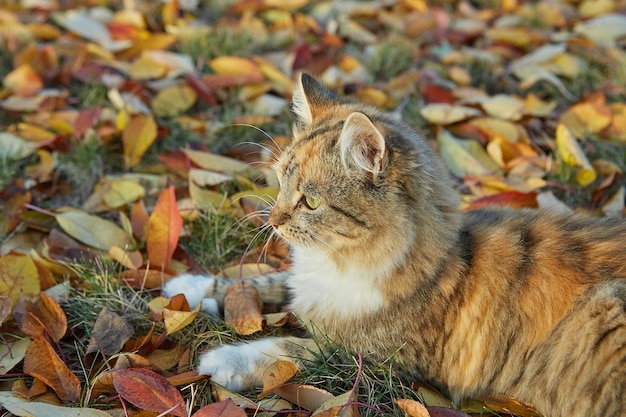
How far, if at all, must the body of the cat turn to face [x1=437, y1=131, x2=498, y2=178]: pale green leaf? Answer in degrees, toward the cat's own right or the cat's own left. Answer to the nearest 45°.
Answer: approximately 90° to the cat's own right

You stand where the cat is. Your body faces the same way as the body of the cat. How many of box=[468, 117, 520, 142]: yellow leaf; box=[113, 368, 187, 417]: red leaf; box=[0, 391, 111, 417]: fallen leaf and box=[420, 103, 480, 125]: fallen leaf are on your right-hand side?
2

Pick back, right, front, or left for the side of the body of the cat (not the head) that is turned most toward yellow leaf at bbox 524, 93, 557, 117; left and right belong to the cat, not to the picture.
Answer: right

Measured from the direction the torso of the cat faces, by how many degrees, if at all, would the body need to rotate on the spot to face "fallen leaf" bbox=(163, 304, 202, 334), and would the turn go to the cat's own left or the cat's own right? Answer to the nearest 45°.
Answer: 0° — it already faces it

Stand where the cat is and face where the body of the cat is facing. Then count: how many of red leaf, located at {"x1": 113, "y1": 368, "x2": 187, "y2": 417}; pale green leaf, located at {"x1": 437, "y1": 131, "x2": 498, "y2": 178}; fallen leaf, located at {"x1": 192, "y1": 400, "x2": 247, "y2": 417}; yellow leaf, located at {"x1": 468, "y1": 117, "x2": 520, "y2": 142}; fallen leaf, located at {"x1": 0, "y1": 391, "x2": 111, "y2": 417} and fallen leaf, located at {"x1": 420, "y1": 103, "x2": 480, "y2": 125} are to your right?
3

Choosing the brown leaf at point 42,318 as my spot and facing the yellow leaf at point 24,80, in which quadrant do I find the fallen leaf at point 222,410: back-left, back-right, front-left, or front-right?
back-right

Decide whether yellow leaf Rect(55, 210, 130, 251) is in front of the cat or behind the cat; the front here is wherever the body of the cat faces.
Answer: in front

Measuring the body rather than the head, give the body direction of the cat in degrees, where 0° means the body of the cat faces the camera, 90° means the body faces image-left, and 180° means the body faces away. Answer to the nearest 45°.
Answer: approximately 90°

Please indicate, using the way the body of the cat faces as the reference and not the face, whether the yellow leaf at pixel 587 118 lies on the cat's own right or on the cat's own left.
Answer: on the cat's own right

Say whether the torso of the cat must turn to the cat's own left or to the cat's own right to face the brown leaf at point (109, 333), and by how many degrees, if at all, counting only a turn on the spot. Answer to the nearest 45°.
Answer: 0° — it already faces it

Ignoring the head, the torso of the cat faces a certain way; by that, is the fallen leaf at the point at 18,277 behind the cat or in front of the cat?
in front

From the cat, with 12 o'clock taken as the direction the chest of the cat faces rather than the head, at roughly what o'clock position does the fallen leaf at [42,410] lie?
The fallen leaf is roughly at 11 o'clock from the cat.

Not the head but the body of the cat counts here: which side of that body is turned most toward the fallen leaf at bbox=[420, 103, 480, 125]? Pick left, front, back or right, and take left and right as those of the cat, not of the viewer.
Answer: right
